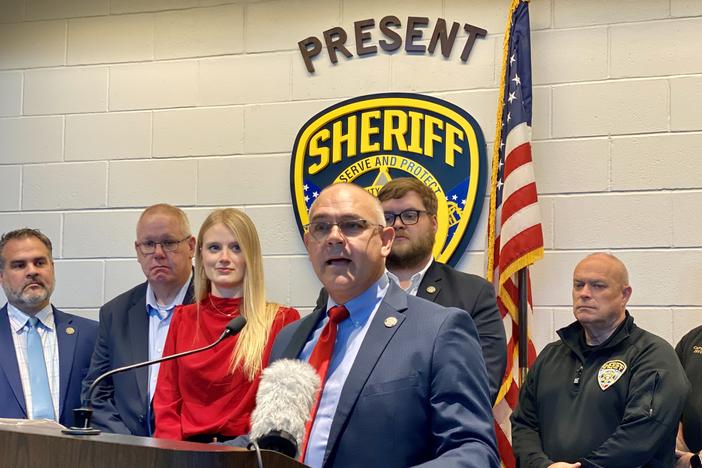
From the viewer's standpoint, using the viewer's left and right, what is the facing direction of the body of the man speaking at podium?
facing the viewer and to the left of the viewer

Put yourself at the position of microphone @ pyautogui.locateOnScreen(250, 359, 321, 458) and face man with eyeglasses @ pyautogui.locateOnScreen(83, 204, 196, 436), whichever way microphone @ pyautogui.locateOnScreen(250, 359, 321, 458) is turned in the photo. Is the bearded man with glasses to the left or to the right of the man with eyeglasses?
right

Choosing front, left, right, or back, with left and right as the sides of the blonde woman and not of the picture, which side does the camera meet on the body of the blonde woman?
front

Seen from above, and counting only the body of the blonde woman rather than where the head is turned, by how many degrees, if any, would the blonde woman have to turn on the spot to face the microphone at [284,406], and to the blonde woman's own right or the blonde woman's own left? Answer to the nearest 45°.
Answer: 0° — they already face it

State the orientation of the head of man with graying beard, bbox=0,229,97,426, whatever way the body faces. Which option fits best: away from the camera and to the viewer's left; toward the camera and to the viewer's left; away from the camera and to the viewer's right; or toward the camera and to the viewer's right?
toward the camera and to the viewer's right

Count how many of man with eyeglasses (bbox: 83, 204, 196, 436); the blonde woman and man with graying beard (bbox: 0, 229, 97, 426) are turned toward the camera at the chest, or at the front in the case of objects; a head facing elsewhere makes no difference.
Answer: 3

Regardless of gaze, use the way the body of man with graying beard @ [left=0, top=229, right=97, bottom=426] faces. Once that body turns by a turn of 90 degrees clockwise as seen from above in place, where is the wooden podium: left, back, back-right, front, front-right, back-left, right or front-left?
left

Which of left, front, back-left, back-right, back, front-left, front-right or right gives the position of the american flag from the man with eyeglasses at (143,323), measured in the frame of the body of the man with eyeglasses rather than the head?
left

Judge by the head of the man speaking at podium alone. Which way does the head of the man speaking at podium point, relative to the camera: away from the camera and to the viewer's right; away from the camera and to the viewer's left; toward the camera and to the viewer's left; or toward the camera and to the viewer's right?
toward the camera and to the viewer's left

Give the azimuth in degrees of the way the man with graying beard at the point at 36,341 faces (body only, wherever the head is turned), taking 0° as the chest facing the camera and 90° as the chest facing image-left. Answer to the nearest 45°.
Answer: approximately 0°

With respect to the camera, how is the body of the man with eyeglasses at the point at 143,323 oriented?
toward the camera

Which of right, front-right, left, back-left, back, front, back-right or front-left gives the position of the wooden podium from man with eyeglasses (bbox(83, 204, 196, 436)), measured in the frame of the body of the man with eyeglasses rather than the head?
front

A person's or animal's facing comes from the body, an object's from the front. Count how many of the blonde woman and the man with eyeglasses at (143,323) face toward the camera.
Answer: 2

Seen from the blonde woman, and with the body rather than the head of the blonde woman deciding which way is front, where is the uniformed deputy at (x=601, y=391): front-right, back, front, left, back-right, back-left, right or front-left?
left
